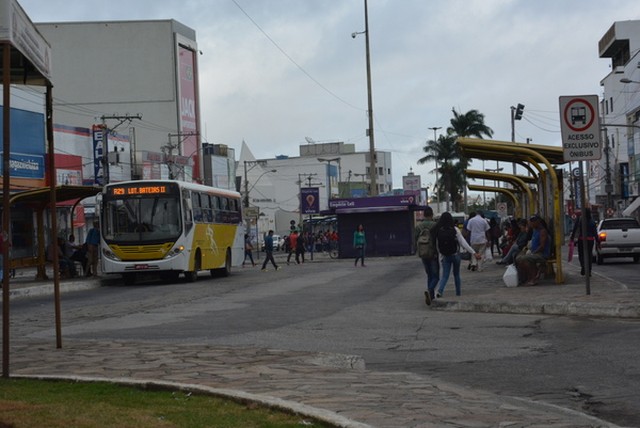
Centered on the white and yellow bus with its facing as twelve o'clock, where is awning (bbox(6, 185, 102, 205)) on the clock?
The awning is roughly at 2 o'clock from the white and yellow bus.

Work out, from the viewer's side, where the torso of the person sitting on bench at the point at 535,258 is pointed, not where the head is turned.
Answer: to the viewer's left

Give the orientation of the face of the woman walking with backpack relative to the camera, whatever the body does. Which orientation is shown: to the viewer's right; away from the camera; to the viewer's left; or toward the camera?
away from the camera

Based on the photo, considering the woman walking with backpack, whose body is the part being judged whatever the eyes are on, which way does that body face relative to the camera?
away from the camera

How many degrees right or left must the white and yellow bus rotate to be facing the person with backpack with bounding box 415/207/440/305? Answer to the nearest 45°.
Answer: approximately 90° to its left

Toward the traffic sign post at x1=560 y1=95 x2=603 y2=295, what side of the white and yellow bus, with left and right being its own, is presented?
left

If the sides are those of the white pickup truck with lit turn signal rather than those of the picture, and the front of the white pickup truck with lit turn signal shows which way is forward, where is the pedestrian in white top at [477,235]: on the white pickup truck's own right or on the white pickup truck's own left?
on the white pickup truck's own left

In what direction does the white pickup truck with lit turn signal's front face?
away from the camera

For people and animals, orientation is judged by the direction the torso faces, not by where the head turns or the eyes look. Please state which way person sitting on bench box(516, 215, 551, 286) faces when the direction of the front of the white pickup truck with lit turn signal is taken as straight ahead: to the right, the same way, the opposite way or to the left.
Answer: to the left

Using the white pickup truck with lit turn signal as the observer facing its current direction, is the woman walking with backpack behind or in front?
behind

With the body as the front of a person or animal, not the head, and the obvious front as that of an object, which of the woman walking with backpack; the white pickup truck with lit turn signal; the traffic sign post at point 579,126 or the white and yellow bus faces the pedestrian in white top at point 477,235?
the woman walking with backpack

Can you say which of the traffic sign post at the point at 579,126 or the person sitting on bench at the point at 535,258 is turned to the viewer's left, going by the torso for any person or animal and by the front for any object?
the person sitting on bench

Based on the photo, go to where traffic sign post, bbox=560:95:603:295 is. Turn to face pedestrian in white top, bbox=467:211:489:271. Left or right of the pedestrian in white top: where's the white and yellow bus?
left
